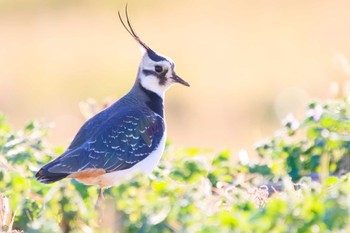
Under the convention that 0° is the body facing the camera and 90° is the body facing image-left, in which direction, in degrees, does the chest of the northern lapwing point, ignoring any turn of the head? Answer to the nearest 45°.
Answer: approximately 270°
